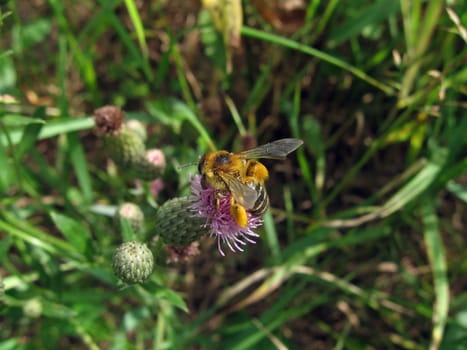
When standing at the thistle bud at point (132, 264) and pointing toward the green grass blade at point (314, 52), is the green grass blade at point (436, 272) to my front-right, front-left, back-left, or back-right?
front-right

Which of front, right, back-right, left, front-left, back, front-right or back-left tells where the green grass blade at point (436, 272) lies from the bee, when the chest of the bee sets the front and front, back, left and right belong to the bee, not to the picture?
back-right

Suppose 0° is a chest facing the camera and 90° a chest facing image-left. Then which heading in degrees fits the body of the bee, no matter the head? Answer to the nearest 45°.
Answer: approximately 90°

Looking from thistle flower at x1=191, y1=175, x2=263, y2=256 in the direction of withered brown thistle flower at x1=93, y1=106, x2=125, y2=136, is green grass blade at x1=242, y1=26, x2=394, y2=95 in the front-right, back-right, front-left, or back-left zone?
front-right
